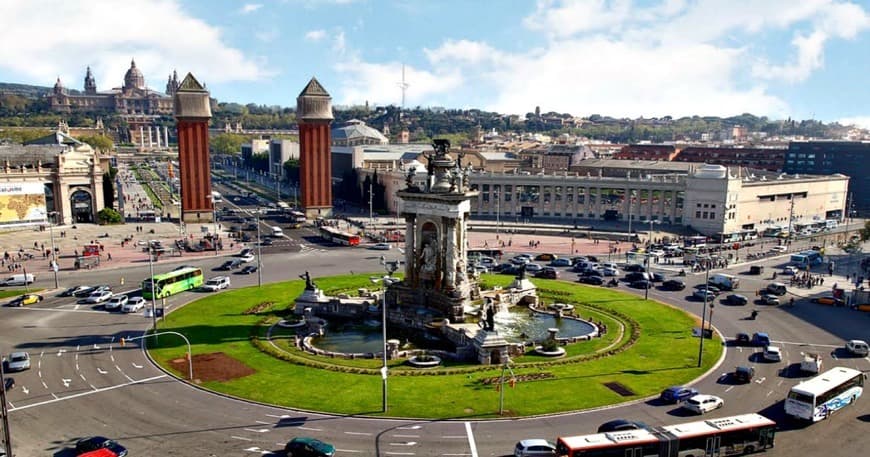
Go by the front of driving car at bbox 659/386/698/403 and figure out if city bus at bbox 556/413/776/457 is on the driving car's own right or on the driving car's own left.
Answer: on the driving car's own right

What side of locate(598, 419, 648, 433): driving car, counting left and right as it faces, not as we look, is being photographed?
right

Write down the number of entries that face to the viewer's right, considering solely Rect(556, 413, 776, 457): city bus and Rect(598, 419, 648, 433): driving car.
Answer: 2

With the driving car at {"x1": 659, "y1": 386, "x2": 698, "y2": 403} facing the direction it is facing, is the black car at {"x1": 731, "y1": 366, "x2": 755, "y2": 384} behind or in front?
in front

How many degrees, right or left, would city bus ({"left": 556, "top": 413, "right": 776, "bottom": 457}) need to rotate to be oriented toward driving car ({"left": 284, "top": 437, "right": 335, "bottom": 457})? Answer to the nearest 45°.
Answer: approximately 180°

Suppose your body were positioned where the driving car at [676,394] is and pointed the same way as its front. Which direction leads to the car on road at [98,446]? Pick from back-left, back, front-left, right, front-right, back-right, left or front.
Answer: back

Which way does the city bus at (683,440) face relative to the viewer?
to the viewer's right

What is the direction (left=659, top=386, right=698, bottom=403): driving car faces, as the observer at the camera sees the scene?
facing away from the viewer and to the right of the viewer

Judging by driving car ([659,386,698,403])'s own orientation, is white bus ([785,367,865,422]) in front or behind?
in front

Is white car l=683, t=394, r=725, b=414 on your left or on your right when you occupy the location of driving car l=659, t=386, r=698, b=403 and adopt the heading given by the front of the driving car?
on your right

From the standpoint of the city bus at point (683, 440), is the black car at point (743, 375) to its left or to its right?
on its left

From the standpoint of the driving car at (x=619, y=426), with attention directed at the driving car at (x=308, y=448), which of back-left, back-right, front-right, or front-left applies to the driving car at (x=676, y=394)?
back-right

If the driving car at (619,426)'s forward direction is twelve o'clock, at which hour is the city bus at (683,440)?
The city bus is roughly at 1 o'clock from the driving car.

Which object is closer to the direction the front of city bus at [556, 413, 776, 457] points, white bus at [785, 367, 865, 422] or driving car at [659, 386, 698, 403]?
the white bus

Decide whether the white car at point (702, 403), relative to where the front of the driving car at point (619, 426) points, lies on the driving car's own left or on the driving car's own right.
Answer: on the driving car's own left
